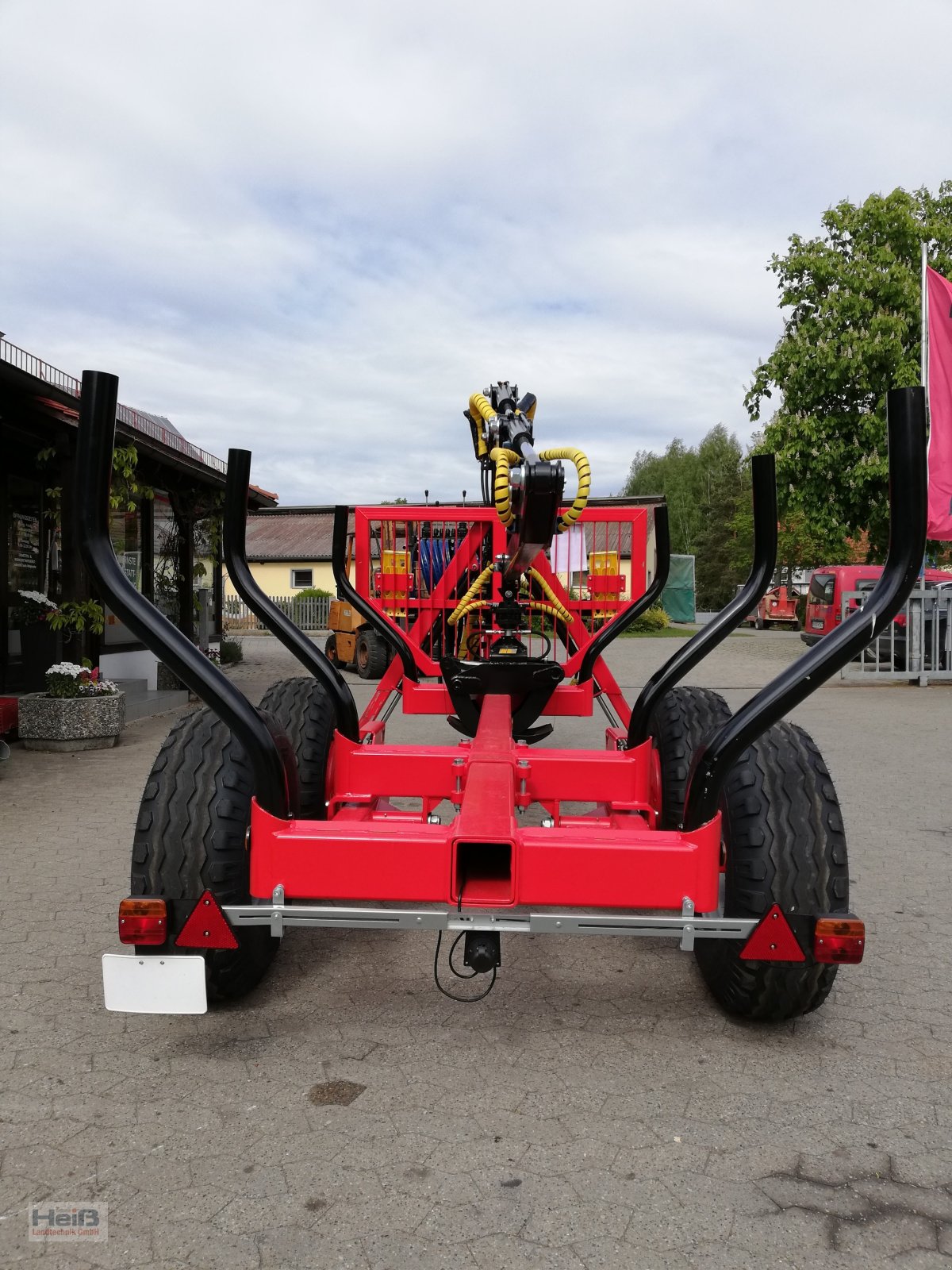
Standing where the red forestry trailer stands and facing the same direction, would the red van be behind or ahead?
ahead

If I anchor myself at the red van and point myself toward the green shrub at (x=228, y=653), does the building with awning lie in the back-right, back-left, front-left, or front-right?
front-left

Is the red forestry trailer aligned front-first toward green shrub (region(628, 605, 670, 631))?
yes

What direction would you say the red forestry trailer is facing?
away from the camera

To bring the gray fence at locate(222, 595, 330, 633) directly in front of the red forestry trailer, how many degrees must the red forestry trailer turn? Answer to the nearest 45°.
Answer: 0° — it already faces it

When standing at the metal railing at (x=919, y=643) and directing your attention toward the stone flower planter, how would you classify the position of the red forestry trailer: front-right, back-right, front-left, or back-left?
front-left

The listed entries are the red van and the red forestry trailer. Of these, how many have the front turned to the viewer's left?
0

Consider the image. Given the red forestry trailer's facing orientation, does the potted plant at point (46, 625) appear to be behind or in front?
in front
